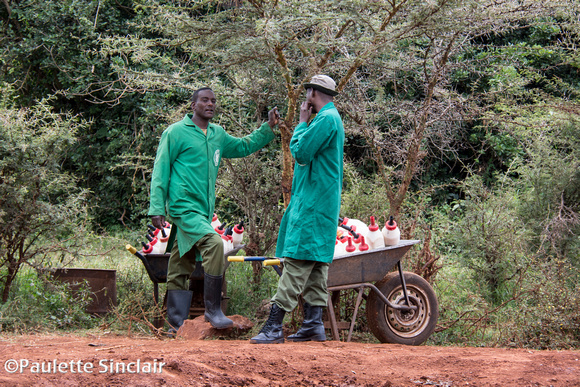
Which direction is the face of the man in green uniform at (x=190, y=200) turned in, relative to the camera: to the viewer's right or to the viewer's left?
to the viewer's right

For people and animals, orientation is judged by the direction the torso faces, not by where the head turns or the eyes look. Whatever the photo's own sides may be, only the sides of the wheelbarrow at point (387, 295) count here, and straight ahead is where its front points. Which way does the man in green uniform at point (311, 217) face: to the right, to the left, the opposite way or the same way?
the opposite way

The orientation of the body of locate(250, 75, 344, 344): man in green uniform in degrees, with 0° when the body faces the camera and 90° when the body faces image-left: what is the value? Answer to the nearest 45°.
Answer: approximately 90°

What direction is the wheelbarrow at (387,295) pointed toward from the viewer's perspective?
to the viewer's right

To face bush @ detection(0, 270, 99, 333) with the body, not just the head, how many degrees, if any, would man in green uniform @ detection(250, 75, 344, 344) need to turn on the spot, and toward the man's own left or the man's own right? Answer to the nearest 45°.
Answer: approximately 45° to the man's own right

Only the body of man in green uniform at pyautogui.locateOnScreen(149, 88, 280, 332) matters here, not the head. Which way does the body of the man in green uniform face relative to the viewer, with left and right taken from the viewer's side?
facing the viewer and to the right of the viewer

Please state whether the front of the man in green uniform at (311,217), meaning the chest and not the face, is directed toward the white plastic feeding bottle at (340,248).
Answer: no

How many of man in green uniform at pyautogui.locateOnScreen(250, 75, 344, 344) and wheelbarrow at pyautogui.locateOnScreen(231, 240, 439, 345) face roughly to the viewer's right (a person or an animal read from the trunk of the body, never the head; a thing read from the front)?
1

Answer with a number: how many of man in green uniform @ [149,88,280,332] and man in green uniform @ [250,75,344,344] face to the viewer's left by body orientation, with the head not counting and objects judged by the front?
1

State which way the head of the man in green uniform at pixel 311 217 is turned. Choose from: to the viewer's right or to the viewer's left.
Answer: to the viewer's left

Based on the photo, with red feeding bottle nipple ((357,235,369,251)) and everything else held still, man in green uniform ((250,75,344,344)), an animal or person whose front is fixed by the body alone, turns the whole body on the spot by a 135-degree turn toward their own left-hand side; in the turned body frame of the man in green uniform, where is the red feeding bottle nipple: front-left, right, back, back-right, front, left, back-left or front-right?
left

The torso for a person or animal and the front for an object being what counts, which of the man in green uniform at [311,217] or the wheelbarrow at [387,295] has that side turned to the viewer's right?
the wheelbarrow

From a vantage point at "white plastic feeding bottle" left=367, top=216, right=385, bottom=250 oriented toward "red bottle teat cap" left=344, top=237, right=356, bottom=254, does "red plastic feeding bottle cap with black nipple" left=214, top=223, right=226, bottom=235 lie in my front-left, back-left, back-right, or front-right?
front-right

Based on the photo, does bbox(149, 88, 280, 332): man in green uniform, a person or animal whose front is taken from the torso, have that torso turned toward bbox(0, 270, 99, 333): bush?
no

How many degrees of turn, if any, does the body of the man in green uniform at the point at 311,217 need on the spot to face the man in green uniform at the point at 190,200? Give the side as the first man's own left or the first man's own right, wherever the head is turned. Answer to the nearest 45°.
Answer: approximately 45° to the first man's own right

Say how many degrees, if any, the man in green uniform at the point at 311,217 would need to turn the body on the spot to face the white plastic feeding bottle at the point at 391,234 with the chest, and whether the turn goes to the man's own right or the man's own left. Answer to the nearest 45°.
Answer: approximately 135° to the man's own right
